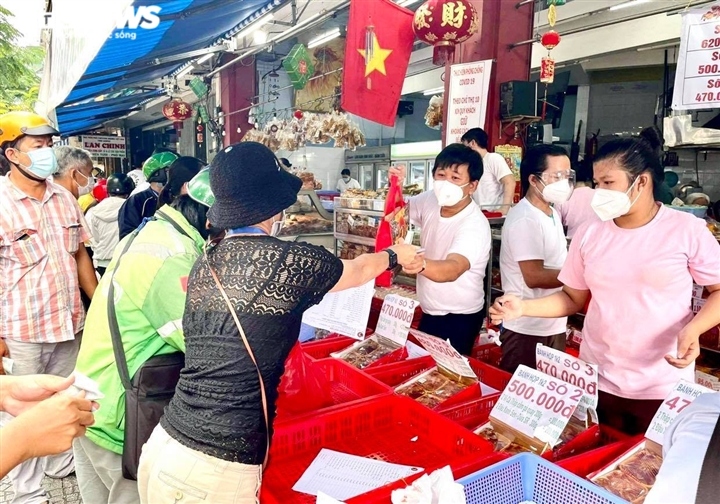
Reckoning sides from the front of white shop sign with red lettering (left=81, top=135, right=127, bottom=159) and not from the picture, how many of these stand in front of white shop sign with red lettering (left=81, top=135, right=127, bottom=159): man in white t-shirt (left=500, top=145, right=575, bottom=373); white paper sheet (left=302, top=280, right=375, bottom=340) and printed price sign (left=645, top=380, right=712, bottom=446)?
3

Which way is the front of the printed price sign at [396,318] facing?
toward the camera

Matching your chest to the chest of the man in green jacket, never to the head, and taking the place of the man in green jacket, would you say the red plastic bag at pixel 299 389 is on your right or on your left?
on your right

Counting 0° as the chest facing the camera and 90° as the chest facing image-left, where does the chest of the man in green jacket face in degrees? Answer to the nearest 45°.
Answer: approximately 225°

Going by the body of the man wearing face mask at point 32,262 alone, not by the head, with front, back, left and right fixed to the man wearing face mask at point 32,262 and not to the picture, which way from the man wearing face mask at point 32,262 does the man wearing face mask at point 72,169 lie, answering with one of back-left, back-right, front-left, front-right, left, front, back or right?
back-left

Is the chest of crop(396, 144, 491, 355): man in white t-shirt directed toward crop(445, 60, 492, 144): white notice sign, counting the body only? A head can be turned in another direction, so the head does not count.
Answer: no

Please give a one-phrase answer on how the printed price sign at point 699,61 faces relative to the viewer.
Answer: facing the viewer

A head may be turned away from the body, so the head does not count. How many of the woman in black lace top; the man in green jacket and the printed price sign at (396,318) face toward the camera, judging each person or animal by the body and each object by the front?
1

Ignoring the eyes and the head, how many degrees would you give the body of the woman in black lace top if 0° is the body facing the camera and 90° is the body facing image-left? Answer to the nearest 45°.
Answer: approximately 225°

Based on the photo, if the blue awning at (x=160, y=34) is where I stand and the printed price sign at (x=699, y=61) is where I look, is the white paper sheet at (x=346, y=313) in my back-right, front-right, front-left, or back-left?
front-right

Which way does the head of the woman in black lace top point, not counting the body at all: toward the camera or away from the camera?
away from the camera

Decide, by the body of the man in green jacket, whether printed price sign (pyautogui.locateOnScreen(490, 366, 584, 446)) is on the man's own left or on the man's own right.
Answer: on the man's own right

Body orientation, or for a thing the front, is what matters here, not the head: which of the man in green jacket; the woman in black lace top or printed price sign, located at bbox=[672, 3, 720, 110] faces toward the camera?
the printed price sign

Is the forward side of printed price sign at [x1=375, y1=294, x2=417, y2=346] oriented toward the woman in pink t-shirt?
no

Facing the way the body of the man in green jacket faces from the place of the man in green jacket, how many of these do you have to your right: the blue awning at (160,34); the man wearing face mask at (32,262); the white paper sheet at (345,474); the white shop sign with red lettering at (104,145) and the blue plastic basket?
2

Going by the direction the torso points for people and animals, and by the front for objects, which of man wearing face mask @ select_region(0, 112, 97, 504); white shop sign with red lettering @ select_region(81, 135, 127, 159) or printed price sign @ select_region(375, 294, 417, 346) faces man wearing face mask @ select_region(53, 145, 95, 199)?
the white shop sign with red lettering

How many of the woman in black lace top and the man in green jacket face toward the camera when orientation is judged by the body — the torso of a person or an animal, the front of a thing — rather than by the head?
0

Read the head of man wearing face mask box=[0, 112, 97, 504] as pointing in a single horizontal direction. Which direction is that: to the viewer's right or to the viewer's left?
to the viewer's right

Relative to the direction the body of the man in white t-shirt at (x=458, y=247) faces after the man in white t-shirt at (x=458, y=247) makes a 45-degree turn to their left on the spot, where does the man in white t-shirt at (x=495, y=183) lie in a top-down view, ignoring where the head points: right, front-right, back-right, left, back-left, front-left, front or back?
back

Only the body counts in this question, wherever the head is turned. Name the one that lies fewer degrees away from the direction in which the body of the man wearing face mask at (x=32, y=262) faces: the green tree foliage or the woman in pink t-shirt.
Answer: the woman in pink t-shirt
